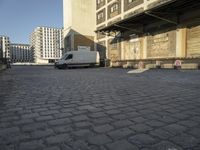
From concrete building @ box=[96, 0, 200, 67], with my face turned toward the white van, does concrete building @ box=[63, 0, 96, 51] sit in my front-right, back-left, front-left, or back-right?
front-right

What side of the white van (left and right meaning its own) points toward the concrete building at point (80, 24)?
right

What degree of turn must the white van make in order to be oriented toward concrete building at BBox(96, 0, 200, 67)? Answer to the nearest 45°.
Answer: approximately 135° to its left

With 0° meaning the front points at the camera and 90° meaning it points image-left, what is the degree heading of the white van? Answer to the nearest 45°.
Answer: approximately 90°

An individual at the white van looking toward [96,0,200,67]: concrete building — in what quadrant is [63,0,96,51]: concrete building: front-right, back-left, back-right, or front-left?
back-left

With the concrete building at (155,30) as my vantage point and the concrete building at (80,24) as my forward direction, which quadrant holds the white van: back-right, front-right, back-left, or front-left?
front-left
